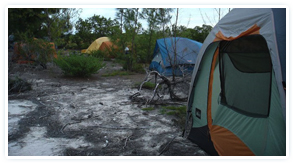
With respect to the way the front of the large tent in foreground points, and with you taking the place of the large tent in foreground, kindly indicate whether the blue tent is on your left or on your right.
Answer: on your right

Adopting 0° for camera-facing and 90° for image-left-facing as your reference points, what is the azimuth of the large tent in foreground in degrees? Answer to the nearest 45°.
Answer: approximately 45°

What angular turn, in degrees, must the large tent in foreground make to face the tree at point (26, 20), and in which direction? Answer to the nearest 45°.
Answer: approximately 90° to its right

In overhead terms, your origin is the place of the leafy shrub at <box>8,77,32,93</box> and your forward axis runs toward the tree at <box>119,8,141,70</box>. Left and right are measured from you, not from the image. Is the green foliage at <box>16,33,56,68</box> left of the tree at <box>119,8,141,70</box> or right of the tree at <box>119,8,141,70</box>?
left

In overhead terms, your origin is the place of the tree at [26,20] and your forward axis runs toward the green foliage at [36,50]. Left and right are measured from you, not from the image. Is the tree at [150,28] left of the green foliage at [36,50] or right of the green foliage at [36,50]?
left

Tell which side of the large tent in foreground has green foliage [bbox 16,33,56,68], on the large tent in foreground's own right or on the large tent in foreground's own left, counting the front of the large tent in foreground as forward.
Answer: on the large tent in foreground's own right

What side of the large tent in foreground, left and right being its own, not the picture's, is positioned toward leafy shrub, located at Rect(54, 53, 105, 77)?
right

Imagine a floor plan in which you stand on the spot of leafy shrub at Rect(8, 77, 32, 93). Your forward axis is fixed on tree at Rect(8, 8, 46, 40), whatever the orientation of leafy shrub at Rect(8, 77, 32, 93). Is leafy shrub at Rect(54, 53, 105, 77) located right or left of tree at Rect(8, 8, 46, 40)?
right
